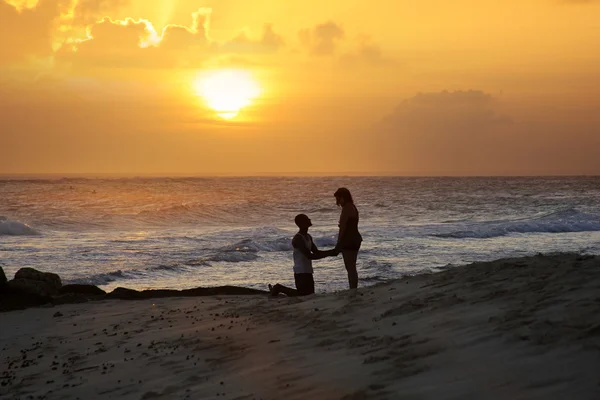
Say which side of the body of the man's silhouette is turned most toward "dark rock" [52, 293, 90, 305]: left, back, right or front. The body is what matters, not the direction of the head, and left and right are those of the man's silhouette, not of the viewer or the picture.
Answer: back

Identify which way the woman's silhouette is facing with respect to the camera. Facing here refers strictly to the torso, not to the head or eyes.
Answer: to the viewer's left

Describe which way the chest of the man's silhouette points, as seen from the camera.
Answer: to the viewer's right

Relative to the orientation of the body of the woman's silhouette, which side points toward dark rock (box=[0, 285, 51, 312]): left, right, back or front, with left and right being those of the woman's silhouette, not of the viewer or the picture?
front

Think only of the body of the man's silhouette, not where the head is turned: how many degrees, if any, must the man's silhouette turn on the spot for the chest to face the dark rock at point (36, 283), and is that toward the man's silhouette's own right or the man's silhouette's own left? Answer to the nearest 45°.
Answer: approximately 180°

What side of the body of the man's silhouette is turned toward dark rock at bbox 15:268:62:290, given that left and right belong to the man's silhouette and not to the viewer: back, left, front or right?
back

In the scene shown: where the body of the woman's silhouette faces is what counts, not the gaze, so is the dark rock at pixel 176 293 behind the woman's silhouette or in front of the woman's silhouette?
in front

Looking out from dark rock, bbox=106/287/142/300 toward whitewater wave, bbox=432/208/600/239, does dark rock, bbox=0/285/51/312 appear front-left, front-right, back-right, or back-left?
back-left

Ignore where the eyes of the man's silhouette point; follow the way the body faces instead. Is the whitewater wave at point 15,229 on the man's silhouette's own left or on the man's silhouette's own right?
on the man's silhouette's own left

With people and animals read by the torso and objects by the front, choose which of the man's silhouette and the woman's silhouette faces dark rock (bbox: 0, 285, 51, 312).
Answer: the woman's silhouette

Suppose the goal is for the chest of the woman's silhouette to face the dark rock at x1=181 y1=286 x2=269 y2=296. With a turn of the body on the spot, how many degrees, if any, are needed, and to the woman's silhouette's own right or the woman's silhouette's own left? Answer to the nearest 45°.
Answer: approximately 45° to the woman's silhouette's own right

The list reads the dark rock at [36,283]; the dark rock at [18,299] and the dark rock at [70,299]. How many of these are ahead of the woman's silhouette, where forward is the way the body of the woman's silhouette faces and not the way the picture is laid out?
3

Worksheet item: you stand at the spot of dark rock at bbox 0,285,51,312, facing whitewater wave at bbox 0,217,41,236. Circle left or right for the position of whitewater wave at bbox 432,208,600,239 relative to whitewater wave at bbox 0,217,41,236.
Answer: right

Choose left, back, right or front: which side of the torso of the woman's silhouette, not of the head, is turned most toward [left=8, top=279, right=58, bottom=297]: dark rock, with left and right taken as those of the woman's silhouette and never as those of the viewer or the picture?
front

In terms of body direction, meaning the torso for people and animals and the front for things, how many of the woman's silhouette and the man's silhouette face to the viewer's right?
1

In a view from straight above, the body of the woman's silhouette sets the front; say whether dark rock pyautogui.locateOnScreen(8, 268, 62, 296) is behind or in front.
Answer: in front

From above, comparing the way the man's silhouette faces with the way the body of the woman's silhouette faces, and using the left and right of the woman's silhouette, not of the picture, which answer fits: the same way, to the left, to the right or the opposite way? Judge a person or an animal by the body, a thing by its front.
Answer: the opposite way
